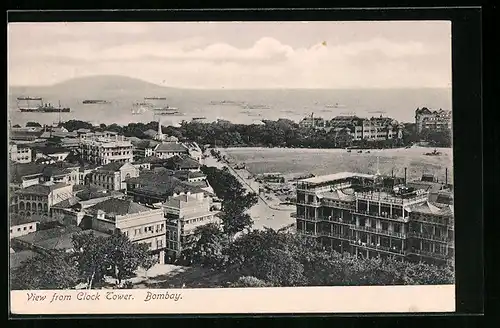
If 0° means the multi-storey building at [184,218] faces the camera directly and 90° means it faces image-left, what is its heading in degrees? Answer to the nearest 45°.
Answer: approximately 315°
